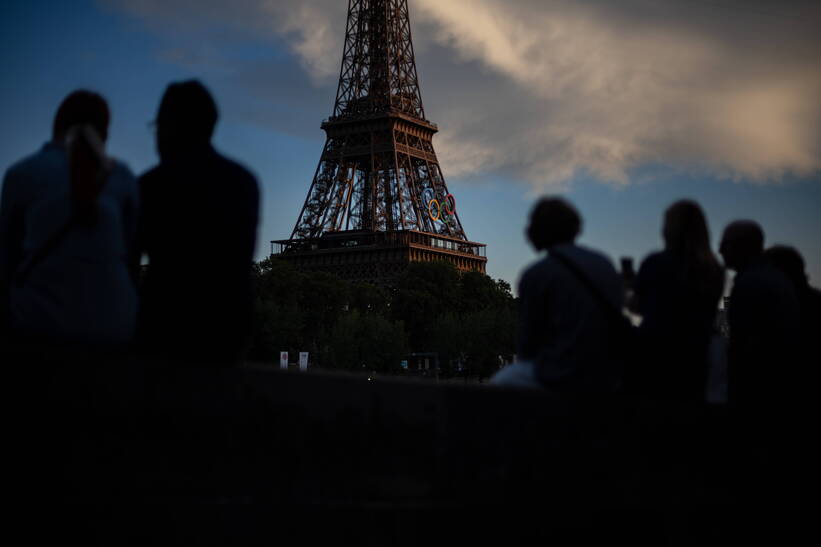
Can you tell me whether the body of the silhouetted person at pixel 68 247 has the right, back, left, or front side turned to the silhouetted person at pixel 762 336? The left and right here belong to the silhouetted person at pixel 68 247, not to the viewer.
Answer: right

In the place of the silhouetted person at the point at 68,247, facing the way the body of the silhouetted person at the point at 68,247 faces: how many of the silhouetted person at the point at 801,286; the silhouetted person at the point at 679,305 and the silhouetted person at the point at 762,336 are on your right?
3

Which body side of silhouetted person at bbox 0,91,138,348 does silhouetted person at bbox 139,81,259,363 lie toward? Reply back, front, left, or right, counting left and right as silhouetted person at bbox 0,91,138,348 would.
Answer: right

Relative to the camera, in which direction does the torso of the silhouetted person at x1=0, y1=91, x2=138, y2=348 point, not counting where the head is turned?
away from the camera

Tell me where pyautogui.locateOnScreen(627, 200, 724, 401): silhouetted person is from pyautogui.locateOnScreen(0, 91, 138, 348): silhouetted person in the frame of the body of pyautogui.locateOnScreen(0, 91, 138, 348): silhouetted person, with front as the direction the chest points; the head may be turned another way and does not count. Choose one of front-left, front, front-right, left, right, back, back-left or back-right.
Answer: right

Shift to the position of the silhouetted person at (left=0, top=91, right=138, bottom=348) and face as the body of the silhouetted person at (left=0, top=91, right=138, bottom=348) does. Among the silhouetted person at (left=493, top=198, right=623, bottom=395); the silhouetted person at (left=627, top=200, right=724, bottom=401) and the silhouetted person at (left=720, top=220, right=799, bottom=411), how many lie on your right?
3

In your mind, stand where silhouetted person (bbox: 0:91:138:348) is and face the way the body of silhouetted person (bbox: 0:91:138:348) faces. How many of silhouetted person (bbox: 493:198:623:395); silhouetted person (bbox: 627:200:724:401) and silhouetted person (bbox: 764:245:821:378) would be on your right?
3

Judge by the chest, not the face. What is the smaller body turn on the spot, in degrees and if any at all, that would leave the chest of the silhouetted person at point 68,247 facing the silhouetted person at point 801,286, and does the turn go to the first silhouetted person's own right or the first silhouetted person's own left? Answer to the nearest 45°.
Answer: approximately 90° to the first silhouetted person's own right

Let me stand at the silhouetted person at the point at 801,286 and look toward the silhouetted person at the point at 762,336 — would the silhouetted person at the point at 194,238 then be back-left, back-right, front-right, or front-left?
front-right
